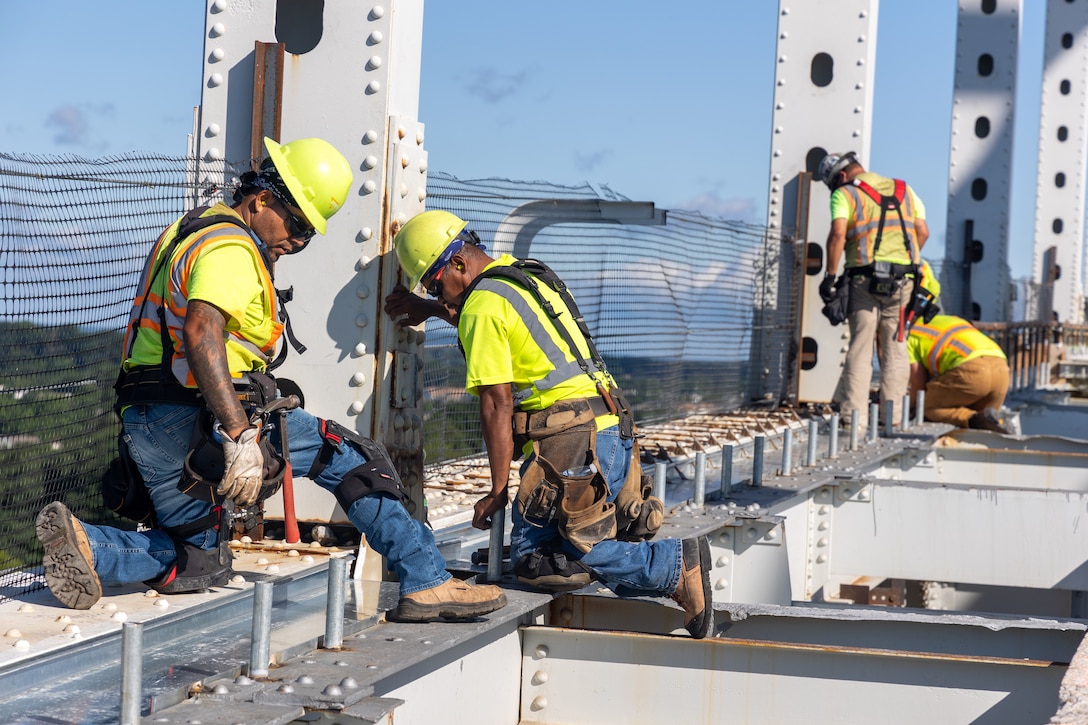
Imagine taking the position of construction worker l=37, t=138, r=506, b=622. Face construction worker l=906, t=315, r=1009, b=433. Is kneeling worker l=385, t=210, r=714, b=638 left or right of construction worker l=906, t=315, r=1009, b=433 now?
right

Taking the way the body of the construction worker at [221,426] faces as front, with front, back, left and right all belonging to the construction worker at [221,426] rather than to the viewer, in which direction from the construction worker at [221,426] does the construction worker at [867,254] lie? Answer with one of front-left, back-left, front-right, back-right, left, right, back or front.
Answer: front-left

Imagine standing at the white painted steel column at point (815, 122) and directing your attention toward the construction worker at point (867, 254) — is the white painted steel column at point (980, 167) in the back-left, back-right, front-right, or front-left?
back-left

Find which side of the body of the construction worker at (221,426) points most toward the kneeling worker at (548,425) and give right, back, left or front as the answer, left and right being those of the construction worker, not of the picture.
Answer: front

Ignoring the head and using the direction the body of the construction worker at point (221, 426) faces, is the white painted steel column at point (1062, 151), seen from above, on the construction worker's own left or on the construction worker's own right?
on the construction worker's own left

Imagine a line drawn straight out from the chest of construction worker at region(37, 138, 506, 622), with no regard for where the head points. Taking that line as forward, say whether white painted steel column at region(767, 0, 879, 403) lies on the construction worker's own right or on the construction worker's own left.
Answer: on the construction worker's own left

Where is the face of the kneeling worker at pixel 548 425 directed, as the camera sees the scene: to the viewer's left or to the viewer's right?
to the viewer's left

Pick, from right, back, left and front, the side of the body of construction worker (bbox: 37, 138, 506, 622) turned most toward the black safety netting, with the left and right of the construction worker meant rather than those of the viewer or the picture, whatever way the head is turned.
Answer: left

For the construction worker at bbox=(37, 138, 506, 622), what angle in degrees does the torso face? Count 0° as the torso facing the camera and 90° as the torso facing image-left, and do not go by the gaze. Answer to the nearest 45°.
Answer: approximately 270°

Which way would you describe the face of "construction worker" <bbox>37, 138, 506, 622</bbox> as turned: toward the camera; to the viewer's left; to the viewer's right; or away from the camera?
to the viewer's right

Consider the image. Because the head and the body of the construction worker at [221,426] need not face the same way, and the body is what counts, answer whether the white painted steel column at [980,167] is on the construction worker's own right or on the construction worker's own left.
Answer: on the construction worker's own left

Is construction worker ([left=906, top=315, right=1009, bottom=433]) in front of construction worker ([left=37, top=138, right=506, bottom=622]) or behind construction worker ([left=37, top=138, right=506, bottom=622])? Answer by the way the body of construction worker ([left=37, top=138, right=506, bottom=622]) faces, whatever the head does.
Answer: in front

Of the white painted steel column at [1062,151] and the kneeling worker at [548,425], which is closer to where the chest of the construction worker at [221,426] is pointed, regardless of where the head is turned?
the kneeling worker
